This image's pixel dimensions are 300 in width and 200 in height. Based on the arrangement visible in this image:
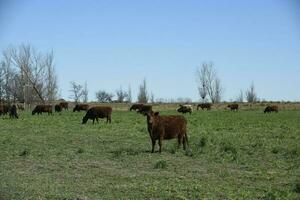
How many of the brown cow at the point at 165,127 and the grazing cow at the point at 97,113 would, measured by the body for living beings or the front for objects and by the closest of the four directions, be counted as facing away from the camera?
0

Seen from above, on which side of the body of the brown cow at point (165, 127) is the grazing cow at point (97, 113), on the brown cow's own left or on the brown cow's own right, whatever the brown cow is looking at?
on the brown cow's own right

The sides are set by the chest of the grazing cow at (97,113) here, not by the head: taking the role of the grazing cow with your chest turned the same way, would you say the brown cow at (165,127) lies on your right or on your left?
on your left

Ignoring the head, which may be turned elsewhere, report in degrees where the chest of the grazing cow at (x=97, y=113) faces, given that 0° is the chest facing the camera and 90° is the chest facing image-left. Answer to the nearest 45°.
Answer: approximately 90°

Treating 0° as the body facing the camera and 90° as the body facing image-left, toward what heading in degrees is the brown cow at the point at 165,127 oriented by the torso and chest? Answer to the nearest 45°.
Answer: approximately 45°
